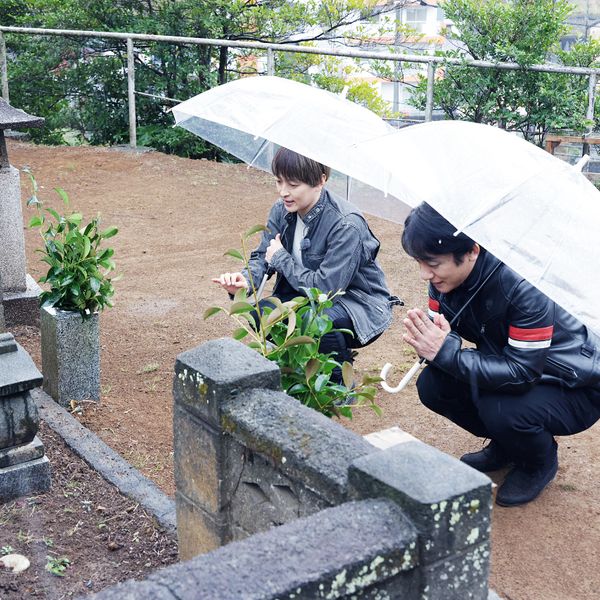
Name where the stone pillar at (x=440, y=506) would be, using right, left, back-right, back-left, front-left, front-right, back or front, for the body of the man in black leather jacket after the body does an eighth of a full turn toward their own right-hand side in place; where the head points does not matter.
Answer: left

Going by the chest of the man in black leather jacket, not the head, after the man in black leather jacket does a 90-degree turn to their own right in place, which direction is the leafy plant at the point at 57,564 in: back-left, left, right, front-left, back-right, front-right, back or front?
left

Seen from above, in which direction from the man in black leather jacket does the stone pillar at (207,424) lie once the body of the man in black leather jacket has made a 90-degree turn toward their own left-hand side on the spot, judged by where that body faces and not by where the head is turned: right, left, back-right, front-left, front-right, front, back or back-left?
right

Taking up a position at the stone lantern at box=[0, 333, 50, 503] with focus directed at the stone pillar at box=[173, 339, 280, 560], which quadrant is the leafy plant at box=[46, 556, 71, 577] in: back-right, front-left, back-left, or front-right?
front-right

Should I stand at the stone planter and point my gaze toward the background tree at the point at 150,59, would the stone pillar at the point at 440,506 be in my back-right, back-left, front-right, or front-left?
back-right

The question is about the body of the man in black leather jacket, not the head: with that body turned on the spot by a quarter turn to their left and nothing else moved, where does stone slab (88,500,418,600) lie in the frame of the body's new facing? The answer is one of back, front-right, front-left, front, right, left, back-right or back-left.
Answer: front-right

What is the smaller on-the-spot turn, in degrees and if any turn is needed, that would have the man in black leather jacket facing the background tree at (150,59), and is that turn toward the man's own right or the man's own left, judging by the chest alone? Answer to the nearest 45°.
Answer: approximately 90° to the man's own right

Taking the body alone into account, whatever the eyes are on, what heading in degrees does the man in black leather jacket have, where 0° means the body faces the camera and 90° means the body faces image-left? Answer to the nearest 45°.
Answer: approximately 45°

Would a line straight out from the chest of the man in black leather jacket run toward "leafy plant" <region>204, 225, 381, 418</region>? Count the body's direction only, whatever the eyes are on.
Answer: yes

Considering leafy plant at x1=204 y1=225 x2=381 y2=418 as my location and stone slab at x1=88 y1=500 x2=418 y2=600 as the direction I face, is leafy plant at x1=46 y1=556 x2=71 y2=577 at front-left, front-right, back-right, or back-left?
front-right

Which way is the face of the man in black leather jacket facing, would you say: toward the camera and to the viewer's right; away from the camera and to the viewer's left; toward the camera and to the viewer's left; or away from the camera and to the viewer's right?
toward the camera and to the viewer's left
